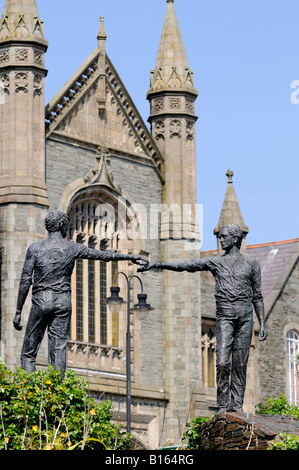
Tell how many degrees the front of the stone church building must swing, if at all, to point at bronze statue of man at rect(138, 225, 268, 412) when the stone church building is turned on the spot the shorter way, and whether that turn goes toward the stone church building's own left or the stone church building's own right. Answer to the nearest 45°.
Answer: approximately 45° to the stone church building's own right

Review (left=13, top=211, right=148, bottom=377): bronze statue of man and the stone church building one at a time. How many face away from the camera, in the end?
1

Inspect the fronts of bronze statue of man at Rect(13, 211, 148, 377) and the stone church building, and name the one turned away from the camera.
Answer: the bronze statue of man

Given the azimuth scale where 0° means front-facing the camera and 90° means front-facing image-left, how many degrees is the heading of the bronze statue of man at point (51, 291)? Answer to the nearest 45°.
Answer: approximately 180°

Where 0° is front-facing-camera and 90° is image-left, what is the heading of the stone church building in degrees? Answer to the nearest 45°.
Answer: approximately 315°

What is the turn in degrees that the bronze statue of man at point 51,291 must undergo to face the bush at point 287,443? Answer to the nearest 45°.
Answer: approximately 135° to its right

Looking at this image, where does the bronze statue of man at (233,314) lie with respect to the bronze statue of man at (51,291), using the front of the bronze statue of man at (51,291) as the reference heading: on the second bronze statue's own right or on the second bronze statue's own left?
on the second bronze statue's own right

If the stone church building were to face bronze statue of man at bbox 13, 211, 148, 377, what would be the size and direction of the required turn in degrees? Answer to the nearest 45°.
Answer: approximately 45° to its right
